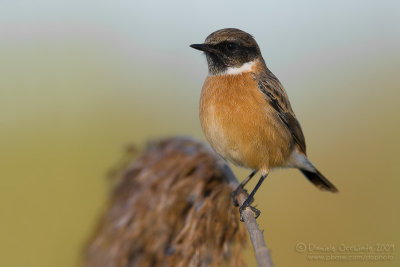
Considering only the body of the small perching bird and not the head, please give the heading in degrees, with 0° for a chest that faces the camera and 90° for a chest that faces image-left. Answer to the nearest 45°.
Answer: approximately 45°
